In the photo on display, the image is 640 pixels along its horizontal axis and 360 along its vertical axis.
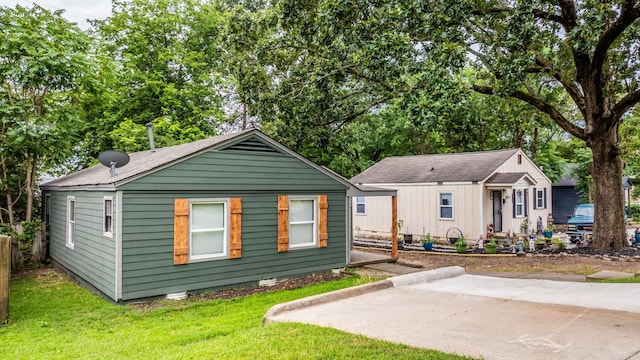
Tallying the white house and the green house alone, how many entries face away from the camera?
0

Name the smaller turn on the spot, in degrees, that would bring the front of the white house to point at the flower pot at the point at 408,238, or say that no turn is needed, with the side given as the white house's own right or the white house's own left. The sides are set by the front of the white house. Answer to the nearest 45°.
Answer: approximately 90° to the white house's own right

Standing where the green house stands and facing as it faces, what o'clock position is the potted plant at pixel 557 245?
The potted plant is roughly at 10 o'clock from the green house.

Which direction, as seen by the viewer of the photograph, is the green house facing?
facing the viewer and to the right of the viewer

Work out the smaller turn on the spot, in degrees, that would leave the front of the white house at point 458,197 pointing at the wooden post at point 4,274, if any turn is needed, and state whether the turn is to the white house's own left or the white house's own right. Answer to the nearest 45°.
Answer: approximately 90° to the white house's own right

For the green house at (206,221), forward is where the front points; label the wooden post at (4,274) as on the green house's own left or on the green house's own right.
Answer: on the green house's own right

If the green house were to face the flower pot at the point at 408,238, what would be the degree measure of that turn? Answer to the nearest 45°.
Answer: approximately 90° to its left

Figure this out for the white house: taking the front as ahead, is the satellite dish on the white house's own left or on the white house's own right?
on the white house's own right

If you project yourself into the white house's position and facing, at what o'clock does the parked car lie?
The parked car is roughly at 10 o'clock from the white house.

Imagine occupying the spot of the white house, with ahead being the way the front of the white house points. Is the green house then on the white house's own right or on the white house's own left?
on the white house's own right
